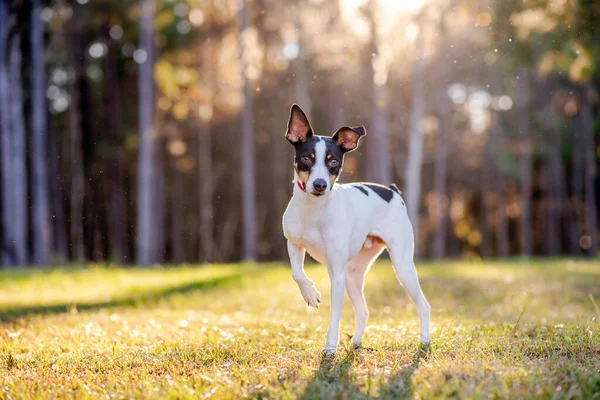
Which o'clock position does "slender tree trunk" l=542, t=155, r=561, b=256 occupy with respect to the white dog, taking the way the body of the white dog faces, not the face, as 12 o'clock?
The slender tree trunk is roughly at 5 o'clock from the white dog.

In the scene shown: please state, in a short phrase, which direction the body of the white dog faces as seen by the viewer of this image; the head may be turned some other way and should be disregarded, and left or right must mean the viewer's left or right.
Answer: facing the viewer and to the left of the viewer

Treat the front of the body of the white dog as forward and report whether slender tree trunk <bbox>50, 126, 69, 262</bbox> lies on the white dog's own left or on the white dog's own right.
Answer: on the white dog's own right

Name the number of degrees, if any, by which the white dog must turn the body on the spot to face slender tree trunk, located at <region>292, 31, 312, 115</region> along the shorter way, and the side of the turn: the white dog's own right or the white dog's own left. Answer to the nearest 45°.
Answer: approximately 135° to the white dog's own right

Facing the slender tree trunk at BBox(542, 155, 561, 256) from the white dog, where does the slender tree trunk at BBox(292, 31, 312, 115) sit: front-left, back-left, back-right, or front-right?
front-left

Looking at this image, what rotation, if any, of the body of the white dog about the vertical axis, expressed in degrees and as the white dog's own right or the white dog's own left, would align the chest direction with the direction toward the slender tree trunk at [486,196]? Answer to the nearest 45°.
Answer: approximately 135° to the white dog's own right

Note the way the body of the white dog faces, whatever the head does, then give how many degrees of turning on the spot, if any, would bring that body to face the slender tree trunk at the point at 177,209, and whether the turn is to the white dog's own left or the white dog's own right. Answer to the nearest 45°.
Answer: approximately 135° to the white dog's own right

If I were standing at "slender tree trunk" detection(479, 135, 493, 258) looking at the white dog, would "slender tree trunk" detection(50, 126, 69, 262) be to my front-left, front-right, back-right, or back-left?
front-right
